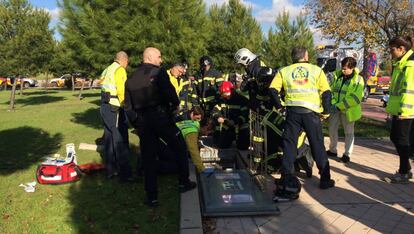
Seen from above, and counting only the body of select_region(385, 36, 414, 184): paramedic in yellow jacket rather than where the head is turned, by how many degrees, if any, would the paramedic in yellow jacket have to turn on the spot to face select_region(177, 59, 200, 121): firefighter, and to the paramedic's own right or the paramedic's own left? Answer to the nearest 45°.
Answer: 0° — they already face them

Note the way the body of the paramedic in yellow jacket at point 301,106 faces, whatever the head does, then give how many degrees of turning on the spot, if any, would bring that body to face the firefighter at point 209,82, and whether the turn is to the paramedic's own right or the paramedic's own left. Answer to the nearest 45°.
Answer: approximately 45° to the paramedic's own left

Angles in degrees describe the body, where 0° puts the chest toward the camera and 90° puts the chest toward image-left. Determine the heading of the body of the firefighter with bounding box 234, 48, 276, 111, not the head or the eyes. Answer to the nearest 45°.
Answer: approximately 90°

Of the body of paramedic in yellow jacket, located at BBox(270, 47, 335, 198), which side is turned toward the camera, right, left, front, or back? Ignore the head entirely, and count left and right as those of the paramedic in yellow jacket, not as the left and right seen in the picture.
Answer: back

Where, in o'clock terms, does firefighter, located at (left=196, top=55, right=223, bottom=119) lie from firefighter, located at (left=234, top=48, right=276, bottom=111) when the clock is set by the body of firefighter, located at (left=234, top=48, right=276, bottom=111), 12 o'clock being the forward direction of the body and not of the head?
firefighter, located at (left=196, top=55, right=223, bottom=119) is roughly at 2 o'clock from firefighter, located at (left=234, top=48, right=276, bottom=111).

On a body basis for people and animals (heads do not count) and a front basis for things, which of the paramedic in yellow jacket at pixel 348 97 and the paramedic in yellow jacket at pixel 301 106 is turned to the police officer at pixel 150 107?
the paramedic in yellow jacket at pixel 348 97

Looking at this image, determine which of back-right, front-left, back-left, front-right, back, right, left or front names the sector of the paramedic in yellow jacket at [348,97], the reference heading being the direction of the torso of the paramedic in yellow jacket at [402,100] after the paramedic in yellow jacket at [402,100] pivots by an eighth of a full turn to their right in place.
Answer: front

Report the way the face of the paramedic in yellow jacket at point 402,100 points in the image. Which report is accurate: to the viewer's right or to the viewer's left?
to the viewer's left

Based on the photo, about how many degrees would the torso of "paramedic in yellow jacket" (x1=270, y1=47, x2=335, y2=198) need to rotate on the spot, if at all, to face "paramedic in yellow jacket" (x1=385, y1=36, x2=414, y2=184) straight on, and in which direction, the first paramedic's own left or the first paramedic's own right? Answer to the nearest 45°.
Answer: approximately 45° to the first paramedic's own right

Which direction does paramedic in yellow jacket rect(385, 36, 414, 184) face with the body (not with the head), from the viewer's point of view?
to the viewer's left

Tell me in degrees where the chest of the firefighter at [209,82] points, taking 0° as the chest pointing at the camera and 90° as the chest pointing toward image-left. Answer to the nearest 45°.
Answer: approximately 0°

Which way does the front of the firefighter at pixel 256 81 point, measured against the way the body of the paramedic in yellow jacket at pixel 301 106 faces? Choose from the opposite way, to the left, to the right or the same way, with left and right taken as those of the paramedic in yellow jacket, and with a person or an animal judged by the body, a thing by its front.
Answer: to the left

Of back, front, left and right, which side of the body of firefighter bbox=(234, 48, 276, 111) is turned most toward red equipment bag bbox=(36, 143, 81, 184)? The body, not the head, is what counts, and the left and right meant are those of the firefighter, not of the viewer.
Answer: front
